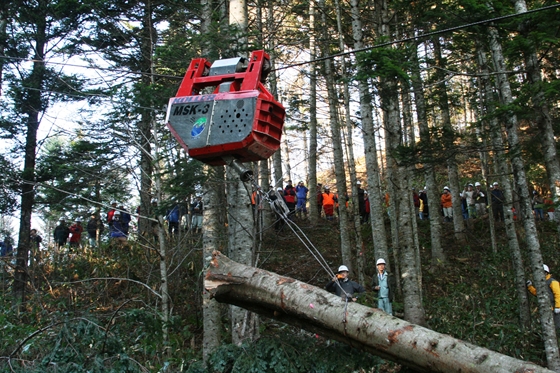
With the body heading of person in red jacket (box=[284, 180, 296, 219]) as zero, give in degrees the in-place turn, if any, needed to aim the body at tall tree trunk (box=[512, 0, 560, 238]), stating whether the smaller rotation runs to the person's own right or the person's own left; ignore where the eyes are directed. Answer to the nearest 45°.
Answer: approximately 45° to the person's own left

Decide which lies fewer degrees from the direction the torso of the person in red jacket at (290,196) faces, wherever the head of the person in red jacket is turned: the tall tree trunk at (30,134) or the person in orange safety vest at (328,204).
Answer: the tall tree trunk

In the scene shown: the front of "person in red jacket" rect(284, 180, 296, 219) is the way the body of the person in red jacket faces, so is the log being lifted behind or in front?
in front

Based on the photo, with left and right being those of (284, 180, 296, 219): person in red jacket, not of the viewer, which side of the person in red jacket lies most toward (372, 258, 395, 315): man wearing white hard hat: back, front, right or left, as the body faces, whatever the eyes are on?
front

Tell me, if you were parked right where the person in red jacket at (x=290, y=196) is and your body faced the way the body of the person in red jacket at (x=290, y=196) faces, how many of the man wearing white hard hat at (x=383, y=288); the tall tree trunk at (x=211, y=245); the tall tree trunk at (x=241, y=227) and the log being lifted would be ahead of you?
4

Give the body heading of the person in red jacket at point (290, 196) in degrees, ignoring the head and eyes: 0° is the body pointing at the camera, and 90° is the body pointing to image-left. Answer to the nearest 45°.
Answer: approximately 0°

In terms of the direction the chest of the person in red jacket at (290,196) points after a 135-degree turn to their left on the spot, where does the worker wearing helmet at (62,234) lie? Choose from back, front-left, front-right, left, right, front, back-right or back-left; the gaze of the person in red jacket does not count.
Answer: back-left

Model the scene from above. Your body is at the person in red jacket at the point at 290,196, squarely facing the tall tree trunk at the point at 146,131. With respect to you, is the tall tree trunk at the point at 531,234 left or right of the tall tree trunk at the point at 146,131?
left

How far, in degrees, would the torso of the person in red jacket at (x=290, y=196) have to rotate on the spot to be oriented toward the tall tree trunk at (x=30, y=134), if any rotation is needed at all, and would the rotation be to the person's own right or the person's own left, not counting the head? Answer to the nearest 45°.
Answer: approximately 90° to the person's own right

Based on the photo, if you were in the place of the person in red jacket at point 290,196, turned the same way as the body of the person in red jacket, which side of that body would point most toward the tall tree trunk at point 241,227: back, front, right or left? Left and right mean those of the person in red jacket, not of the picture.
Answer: front

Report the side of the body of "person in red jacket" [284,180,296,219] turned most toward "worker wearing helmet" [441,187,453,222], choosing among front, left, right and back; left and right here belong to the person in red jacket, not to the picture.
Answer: left

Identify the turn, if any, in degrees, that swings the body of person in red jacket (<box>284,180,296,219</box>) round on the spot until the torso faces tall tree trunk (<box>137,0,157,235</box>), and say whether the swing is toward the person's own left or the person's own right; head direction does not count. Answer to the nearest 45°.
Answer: approximately 45° to the person's own right

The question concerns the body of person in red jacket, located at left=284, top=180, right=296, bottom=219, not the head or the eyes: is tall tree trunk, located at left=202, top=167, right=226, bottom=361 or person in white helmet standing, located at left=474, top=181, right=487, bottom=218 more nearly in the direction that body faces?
the tall tree trunk
